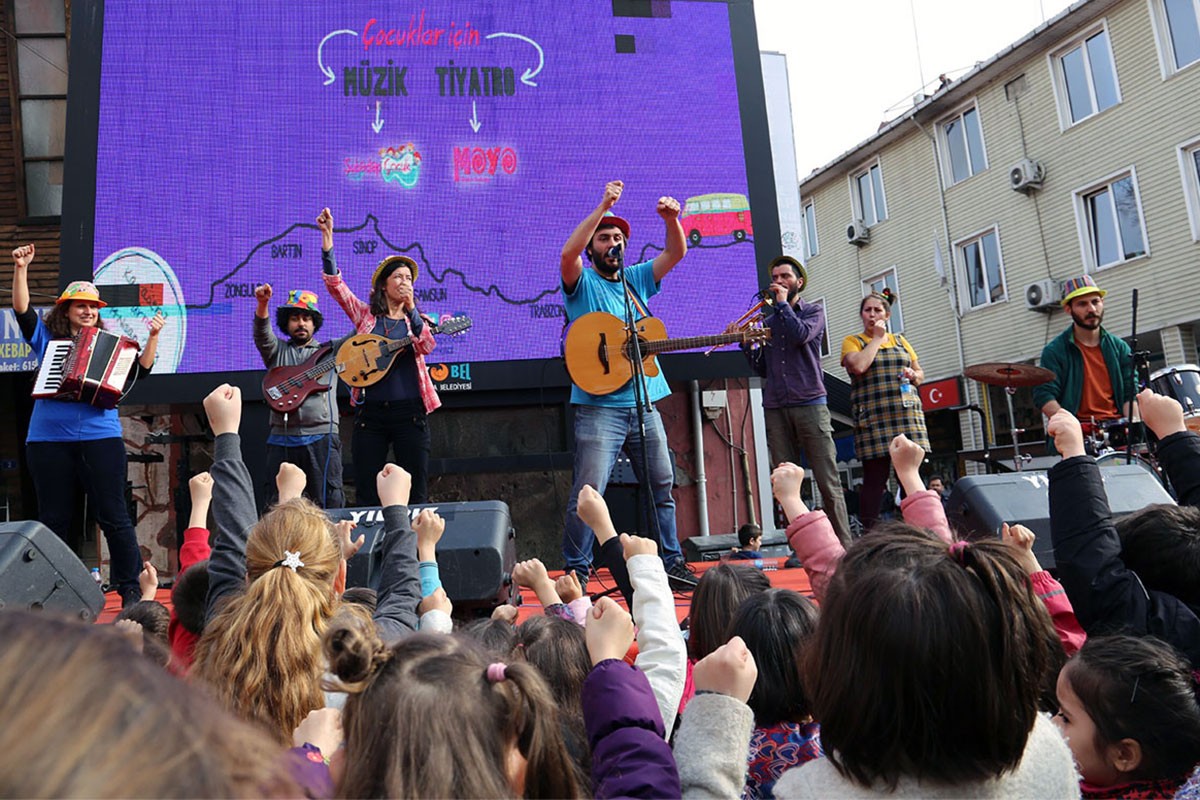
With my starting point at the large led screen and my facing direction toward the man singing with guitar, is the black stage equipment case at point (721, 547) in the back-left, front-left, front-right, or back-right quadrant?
front-left

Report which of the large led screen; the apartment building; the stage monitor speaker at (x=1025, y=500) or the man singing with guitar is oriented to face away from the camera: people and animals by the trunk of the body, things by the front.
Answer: the stage monitor speaker

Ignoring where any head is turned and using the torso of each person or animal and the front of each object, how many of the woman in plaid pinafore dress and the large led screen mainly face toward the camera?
2

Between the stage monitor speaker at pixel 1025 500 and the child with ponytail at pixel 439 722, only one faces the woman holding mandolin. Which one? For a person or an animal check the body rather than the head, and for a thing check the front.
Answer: the child with ponytail

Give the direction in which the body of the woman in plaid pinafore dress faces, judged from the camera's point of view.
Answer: toward the camera

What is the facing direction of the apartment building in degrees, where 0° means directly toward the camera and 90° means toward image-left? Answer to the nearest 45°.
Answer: approximately 45°

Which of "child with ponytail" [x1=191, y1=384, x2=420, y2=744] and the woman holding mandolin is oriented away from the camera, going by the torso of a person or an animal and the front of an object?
the child with ponytail

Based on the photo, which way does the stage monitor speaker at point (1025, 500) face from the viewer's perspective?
away from the camera

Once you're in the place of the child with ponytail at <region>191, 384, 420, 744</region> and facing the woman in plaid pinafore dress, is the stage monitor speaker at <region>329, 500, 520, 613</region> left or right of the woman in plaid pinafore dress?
left

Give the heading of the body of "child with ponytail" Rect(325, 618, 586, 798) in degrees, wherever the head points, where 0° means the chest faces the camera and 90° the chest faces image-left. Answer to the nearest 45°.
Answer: approximately 180°

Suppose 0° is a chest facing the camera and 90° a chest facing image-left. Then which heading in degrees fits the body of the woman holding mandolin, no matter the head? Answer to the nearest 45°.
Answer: approximately 0°
